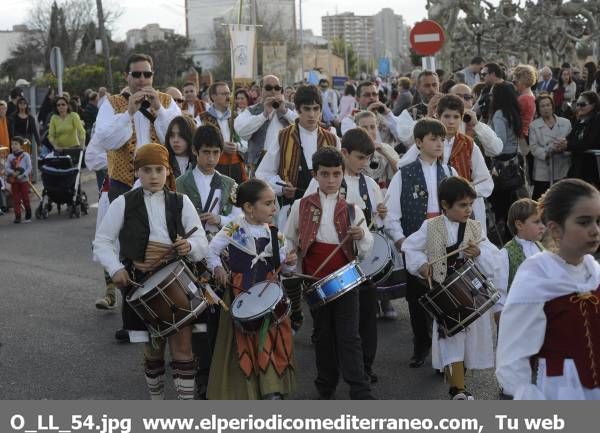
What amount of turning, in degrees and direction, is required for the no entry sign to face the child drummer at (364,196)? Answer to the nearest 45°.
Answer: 0° — it already faces them

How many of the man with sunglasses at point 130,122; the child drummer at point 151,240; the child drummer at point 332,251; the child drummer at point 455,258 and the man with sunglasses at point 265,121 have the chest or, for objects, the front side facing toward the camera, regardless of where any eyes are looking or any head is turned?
5

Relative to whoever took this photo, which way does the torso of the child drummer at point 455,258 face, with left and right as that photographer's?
facing the viewer

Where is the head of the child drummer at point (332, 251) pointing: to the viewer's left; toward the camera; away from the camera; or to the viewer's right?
toward the camera

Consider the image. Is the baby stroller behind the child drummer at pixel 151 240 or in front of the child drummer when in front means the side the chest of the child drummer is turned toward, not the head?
behind

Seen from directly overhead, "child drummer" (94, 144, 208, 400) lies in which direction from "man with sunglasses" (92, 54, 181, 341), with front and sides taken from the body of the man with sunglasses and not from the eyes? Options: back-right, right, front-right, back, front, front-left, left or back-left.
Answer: front

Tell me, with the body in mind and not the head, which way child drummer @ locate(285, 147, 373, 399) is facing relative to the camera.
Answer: toward the camera

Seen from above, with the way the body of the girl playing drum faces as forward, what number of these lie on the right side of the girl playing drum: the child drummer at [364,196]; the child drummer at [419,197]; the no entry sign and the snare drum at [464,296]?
0

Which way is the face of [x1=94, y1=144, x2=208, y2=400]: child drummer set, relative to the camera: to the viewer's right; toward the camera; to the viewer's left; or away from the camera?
toward the camera

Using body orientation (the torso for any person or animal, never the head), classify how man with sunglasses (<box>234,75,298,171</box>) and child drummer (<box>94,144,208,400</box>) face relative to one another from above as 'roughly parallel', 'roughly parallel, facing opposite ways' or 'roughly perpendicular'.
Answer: roughly parallel

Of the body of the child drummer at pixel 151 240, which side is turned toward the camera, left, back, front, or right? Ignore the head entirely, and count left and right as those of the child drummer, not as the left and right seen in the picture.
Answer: front

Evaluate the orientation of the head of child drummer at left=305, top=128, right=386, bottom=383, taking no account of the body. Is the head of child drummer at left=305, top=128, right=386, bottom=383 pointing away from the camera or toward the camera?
toward the camera

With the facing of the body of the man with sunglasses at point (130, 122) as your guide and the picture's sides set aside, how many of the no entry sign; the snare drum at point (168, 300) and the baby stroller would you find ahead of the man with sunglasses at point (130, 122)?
1

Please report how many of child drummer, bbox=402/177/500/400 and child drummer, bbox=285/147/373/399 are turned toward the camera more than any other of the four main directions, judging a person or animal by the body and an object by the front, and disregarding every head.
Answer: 2

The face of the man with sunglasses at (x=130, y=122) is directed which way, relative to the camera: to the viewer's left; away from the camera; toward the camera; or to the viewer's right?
toward the camera

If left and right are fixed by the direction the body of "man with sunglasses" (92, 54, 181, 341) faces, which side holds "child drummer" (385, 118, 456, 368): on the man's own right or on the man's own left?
on the man's own left

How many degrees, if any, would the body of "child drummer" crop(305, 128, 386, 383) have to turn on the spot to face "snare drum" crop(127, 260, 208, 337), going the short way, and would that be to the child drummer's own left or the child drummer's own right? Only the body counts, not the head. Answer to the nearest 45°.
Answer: approximately 90° to the child drummer's own right
